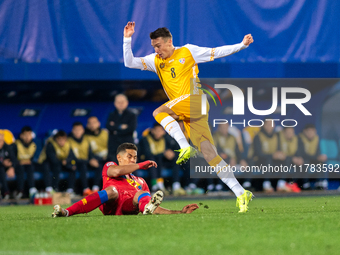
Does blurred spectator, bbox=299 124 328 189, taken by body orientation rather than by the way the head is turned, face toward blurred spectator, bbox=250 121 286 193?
no

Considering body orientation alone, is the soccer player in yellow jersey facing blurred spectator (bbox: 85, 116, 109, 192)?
no

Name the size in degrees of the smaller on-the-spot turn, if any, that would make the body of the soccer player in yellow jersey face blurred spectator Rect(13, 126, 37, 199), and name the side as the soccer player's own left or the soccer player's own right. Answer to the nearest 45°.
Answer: approximately 90° to the soccer player's own right

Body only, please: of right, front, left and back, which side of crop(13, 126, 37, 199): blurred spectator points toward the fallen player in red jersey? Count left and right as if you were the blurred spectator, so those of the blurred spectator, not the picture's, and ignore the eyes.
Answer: front

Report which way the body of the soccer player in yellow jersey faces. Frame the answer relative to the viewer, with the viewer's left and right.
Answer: facing the viewer and to the left of the viewer

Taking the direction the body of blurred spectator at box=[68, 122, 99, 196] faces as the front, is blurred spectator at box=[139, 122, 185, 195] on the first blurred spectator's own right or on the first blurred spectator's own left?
on the first blurred spectator's own left

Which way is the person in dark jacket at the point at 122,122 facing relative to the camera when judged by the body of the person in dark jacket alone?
toward the camera

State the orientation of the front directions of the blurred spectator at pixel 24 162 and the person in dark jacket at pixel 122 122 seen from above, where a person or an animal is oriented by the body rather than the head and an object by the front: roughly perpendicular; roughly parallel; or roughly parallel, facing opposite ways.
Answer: roughly parallel

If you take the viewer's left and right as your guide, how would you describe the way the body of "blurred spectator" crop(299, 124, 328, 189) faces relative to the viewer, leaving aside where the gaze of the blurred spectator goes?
facing the viewer

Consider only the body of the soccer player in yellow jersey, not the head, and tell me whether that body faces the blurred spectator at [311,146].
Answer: no

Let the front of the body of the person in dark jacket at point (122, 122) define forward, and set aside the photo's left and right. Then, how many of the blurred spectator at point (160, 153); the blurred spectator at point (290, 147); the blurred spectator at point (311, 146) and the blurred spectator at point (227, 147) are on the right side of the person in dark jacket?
0

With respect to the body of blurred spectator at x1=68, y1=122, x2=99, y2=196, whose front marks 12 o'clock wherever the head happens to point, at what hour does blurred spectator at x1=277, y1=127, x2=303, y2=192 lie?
blurred spectator at x1=277, y1=127, x2=303, y2=192 is roughly at 9 o'clock from blurred spectator at x1=68, y1=122, x2=99, y2=196.

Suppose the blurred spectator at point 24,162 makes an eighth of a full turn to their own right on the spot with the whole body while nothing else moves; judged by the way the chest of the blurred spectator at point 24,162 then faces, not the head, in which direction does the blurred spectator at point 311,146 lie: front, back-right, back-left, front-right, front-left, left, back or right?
back-left

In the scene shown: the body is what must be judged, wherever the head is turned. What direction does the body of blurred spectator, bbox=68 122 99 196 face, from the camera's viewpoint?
toward the camera

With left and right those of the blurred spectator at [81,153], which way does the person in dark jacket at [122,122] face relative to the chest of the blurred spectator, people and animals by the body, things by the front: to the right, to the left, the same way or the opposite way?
the same way

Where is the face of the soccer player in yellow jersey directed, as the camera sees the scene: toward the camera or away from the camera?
toward the camera

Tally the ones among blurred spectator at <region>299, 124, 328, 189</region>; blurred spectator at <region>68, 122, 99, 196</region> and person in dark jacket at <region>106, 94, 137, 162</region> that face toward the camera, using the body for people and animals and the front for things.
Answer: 3

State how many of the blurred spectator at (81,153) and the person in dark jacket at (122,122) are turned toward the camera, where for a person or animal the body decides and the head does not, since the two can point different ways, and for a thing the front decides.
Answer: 2
